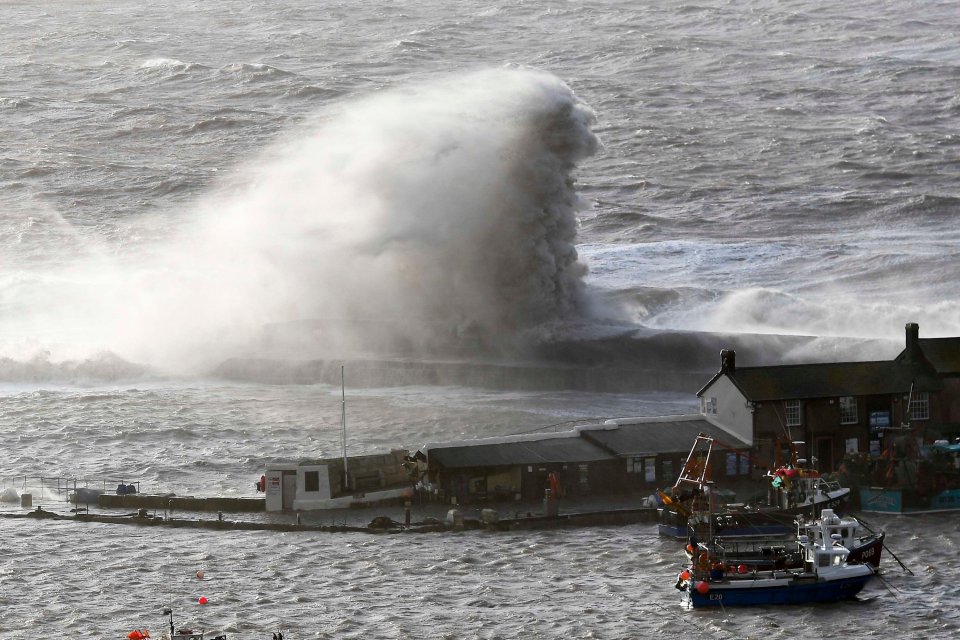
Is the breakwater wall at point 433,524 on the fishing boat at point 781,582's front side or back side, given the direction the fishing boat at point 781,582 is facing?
on the back side

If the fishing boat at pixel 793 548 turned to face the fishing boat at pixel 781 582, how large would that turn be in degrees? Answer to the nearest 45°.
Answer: approximately 90° to its right

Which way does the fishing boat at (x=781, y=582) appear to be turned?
to the viewer's right

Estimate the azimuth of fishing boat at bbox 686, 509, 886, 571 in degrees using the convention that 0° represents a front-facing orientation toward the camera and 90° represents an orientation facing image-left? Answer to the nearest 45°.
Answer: approximately 270°

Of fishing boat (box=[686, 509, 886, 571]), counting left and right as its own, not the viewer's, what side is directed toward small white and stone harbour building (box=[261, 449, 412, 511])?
back

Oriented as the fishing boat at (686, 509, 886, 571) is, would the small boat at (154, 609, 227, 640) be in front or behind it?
behind

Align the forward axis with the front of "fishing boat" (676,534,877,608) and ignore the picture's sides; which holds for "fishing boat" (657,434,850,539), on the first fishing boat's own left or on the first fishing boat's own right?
on the first fishing boat's own left

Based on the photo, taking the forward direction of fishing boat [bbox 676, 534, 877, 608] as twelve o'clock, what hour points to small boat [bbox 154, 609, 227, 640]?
The small boat is roughly at 5 o'clock from the fishing boat.
